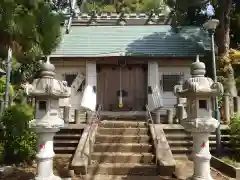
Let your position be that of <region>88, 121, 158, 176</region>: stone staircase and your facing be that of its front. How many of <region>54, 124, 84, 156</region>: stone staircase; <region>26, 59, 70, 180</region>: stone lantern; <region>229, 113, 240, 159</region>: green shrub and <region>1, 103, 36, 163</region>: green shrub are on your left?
1

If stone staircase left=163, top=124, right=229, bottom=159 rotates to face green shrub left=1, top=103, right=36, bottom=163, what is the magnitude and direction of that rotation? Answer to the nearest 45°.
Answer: approximately 45° to its right

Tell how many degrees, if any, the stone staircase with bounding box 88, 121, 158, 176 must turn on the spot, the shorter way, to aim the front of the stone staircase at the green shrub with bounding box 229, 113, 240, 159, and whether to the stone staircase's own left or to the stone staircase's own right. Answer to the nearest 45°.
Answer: approximately 90° to the stone staircase's own left

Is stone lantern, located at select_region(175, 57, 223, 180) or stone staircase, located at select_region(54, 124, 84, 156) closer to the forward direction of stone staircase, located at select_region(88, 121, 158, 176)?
the stone lantern

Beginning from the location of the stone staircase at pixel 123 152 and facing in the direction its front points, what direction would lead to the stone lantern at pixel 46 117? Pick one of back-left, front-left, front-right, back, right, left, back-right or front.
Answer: front-right

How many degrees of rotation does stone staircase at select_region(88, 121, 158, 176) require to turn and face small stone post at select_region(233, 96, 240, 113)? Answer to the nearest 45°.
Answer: approximately 135° to its left

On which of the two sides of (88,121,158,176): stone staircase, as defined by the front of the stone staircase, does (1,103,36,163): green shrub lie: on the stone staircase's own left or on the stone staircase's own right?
on the stone staircase's own right

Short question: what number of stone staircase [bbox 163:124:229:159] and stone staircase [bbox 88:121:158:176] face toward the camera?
2

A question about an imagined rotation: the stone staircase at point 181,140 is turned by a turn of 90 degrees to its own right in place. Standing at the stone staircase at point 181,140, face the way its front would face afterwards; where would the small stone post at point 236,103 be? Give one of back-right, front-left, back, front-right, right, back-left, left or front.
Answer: back-right

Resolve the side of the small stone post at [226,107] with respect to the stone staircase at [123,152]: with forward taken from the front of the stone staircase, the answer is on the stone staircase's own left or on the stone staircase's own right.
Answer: on the stone staircase's own left

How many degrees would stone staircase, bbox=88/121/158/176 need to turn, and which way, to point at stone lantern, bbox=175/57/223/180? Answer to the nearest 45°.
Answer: approximately 45° to its left

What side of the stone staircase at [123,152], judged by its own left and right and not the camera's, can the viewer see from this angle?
front

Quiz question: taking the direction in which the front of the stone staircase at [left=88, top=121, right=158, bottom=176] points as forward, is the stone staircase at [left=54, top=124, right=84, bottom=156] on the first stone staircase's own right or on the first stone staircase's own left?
on the first stone staircase's own right

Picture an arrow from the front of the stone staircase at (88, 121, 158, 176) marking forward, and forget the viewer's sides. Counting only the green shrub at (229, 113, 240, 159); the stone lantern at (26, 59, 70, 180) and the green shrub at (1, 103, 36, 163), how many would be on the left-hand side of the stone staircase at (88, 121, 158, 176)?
1

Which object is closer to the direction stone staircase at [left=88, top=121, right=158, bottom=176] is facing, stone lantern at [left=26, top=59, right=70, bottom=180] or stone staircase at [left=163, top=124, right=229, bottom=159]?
the stone lantern

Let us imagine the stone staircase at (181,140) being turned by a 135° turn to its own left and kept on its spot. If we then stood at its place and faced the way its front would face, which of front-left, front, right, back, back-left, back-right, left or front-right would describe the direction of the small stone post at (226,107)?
front

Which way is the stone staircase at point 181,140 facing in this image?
toward the camera

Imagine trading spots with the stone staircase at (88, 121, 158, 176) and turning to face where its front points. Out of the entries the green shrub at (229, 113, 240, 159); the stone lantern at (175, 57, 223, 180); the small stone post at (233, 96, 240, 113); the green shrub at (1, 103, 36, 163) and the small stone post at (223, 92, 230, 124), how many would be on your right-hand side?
1
